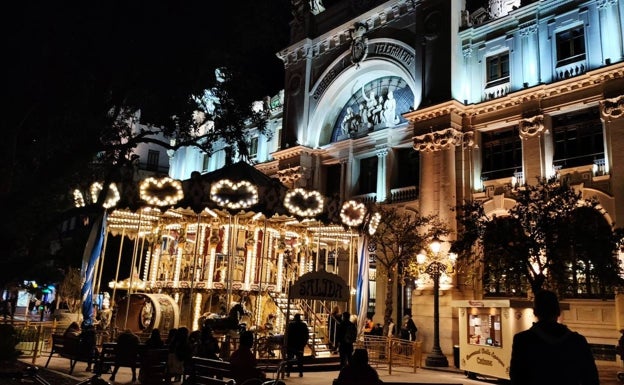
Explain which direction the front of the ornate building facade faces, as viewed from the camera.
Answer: facing the viewer and to the left of the viewer

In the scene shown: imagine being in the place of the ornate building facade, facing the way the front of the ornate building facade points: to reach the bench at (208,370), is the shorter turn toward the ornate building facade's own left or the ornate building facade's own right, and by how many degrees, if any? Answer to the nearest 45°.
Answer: approximately 45° to the ornate building facade's own left

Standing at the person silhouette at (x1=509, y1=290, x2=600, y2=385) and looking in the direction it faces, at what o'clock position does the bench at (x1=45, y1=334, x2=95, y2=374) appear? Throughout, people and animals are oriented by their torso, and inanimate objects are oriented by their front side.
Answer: The bench is roughly at 10 o'clock from the person silhouette.

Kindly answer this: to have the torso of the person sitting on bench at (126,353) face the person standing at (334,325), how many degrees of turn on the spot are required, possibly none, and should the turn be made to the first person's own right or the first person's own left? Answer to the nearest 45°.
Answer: approximately 45° to the first person's own right

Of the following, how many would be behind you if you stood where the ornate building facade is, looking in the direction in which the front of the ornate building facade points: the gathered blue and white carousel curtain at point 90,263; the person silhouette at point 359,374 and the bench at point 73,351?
0

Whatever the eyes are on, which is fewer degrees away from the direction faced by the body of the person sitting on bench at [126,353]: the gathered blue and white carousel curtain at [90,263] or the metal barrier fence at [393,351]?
the gathered blue and white carousel curtain

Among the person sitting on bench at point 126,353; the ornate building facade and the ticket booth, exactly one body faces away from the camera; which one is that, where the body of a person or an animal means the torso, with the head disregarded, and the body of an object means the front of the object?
the person sitting on bench

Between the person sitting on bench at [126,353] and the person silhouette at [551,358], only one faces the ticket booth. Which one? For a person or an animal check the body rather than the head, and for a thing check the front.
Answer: the person silhouette

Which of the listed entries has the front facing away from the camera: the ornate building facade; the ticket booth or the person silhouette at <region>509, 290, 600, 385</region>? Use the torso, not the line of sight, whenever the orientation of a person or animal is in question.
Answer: the person silhouette

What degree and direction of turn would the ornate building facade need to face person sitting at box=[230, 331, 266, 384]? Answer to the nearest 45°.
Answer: approximately 45° to its left

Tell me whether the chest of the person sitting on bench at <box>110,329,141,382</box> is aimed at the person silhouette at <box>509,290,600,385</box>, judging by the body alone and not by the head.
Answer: no

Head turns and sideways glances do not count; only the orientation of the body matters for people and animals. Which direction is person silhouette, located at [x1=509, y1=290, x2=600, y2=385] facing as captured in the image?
away from the camera

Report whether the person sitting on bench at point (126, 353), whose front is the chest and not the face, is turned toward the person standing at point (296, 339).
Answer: no

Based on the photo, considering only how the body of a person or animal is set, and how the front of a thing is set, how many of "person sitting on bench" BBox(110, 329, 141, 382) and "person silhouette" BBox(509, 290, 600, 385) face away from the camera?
2

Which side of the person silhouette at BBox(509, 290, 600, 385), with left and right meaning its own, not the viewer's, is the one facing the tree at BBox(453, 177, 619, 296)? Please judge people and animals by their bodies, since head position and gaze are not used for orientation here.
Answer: front

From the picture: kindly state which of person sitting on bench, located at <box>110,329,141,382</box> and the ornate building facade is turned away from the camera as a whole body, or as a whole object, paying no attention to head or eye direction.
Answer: the person sitting on bench

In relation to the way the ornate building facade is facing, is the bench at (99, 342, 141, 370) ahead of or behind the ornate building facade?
ahead

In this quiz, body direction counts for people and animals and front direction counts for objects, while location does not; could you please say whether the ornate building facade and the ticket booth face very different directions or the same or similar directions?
same or similar directions

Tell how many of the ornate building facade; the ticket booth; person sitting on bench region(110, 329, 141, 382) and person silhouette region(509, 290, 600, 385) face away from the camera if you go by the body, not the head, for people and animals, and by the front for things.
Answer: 2

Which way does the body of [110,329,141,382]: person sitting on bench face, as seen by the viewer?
away from the camera

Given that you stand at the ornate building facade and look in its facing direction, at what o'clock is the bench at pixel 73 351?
The bench is roughly at 12 o'clock from the ornate building facade.

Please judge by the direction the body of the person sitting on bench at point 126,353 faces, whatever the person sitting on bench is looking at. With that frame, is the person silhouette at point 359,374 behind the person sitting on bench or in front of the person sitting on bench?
behind

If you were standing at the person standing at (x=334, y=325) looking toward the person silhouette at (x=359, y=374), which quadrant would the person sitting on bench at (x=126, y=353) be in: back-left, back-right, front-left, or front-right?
front-right
